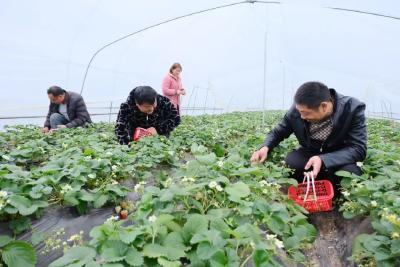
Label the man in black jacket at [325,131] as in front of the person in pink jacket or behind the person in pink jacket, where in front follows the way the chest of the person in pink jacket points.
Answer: in front

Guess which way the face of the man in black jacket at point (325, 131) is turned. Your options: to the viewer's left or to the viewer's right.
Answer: to the viewer's left

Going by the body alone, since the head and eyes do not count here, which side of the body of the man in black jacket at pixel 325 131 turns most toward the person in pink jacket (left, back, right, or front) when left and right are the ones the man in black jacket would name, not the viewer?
right

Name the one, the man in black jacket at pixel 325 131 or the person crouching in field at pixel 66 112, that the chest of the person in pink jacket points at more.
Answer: the man in black jacket

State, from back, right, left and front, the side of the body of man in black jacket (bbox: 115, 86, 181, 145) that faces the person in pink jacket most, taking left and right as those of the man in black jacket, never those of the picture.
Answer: back

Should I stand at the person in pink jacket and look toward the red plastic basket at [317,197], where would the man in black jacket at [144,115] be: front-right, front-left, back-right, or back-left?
front-right

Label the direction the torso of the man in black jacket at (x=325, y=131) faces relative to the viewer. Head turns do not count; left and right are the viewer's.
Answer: facing the viewer and to the left of the viewer

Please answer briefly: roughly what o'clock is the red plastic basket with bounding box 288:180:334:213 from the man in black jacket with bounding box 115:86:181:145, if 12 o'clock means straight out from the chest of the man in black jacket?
The red plastic basket is roughly at 11 o'clock from the man in black jacket.

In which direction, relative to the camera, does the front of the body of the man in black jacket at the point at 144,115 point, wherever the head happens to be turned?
toward the camera

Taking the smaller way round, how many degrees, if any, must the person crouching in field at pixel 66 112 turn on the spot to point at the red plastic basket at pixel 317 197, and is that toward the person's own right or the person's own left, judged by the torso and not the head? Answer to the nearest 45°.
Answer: approximately 45° to the person's own left

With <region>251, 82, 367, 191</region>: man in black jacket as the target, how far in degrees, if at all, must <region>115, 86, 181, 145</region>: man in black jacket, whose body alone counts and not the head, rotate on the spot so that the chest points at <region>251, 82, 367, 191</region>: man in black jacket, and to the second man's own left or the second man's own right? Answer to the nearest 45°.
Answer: approximately 45° to the second man's own left

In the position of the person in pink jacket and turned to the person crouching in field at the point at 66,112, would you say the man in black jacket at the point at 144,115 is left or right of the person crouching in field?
left

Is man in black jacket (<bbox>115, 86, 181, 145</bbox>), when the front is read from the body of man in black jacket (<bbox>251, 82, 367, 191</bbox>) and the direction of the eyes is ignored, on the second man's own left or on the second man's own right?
on the second man's own right

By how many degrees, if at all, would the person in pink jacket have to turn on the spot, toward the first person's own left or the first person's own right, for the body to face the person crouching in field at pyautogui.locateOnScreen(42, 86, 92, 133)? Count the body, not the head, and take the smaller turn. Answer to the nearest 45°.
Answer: approximately 90° to the first person's own right

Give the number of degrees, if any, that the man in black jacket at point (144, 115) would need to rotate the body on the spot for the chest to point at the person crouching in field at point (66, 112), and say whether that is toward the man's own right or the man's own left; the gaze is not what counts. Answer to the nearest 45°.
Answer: approximately 135° to the man's own right
